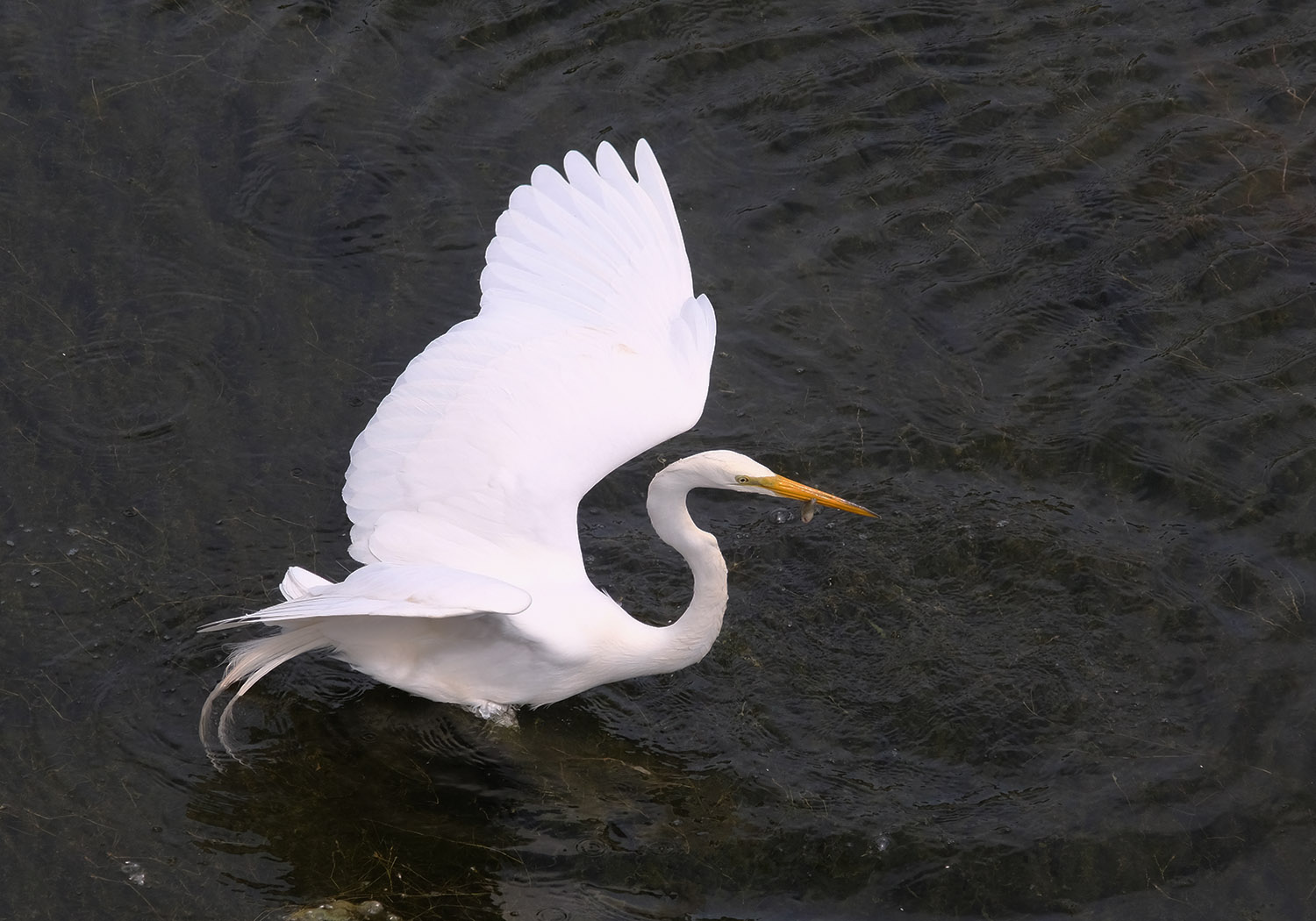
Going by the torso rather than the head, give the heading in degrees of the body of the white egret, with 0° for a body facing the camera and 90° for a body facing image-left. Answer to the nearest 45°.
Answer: approximately 270°
